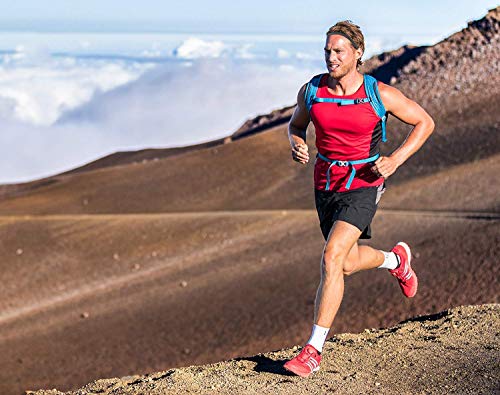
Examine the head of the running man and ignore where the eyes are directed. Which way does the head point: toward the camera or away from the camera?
toward the camera

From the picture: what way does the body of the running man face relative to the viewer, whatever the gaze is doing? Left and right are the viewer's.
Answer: facing the viewer and to the left of the viewer
